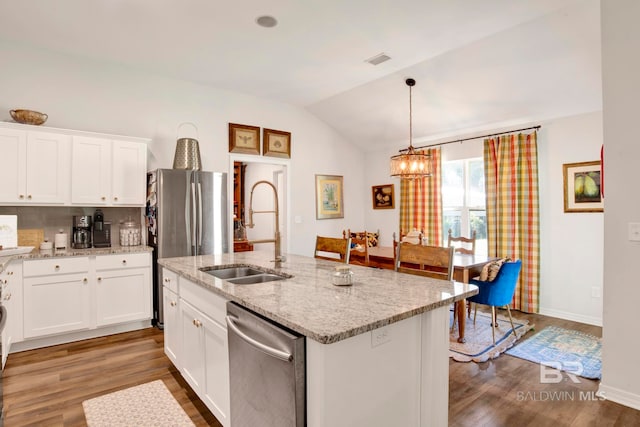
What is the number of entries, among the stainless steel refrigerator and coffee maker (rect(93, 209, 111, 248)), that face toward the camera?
2

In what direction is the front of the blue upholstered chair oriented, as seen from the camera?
facing away from the viewer and to the left of the viewer

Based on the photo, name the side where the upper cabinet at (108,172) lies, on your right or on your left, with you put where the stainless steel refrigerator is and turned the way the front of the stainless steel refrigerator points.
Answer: on your right

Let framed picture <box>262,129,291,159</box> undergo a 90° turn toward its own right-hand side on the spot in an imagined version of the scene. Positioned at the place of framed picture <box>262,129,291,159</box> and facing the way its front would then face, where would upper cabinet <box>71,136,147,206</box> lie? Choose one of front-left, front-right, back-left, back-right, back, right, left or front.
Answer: front

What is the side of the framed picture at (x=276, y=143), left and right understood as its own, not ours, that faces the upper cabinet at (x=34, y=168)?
right

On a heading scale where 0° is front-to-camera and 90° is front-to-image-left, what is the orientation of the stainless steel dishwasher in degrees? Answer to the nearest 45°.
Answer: approximately 45°

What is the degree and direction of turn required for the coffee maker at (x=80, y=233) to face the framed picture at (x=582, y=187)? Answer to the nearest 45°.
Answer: approximately 45° to its left

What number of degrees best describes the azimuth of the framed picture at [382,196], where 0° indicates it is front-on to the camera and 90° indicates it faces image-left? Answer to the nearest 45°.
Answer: approximately 45°

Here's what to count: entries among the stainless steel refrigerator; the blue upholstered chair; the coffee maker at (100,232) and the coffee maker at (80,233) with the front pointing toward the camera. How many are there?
3

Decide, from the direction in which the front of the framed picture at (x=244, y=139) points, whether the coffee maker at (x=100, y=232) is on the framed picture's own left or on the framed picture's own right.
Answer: on the framed picture's own right

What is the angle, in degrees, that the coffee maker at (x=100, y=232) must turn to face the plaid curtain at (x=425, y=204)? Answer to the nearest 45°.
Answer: approximately 90° to its left

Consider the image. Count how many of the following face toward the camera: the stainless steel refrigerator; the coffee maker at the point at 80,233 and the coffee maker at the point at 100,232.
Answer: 3
